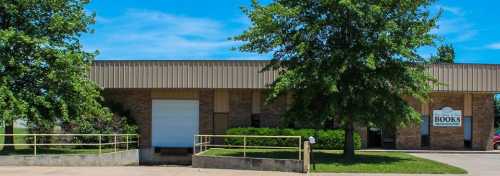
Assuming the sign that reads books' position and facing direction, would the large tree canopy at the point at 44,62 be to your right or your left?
on your right

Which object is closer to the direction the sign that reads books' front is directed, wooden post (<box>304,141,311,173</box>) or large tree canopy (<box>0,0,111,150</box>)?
the wooden post

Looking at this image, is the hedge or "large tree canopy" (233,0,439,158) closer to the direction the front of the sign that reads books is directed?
the large tree canopy

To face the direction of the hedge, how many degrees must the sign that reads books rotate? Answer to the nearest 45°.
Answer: approximately 45° to its right

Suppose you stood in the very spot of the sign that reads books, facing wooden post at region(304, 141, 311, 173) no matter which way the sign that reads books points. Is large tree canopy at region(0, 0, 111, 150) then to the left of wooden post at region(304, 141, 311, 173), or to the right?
right

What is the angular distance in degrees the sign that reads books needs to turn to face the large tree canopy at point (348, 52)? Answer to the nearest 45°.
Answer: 0° — it already faces it

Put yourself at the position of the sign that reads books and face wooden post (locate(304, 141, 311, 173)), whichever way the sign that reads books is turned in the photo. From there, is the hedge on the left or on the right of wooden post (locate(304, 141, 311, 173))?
right

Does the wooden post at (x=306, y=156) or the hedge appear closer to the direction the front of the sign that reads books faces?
the wooden post

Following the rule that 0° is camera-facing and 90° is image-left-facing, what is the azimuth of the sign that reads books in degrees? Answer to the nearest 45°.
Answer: approximately 0°
